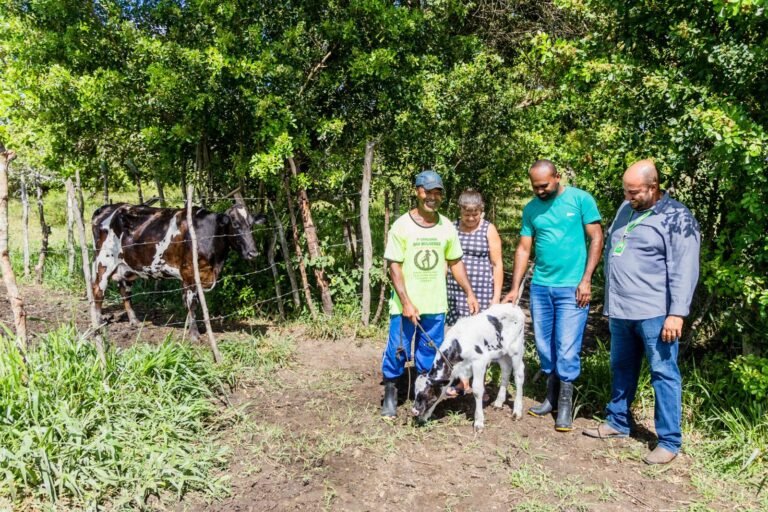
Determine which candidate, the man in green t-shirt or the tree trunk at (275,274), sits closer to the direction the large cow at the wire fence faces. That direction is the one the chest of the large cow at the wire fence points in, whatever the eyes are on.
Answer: the tree trunk

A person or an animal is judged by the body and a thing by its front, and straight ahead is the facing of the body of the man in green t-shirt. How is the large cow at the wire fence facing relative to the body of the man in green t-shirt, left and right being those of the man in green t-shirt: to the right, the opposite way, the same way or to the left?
to the left

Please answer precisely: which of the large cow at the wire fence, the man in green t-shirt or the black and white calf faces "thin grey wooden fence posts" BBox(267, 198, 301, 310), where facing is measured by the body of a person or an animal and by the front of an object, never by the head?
the large cow at the wire fence

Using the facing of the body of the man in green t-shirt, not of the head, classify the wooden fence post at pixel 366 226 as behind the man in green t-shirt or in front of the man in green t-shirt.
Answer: behind

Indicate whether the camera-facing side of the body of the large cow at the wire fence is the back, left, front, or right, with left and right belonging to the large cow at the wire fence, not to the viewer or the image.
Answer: right

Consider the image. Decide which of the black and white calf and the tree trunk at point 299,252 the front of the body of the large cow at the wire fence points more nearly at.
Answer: the tree trunk

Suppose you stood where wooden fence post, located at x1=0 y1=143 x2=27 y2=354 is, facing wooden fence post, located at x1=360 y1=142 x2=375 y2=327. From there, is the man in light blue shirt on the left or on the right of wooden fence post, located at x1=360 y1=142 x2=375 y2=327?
right

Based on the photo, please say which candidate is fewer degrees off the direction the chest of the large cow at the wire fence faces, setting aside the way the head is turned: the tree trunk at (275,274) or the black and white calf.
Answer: the tree trunk

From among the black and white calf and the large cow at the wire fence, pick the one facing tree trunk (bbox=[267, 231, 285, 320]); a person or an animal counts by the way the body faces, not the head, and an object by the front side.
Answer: the large cow at the wire fence

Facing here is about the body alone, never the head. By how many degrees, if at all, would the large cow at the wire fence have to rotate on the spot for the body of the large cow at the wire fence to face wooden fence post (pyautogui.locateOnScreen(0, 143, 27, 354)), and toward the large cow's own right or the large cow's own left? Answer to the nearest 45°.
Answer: approximately 135° to the large cow's own right

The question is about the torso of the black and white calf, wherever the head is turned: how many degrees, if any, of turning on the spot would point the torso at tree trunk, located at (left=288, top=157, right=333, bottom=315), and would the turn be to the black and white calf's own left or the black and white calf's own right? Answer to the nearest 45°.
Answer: approximately 90° to the black and white calf's own right
